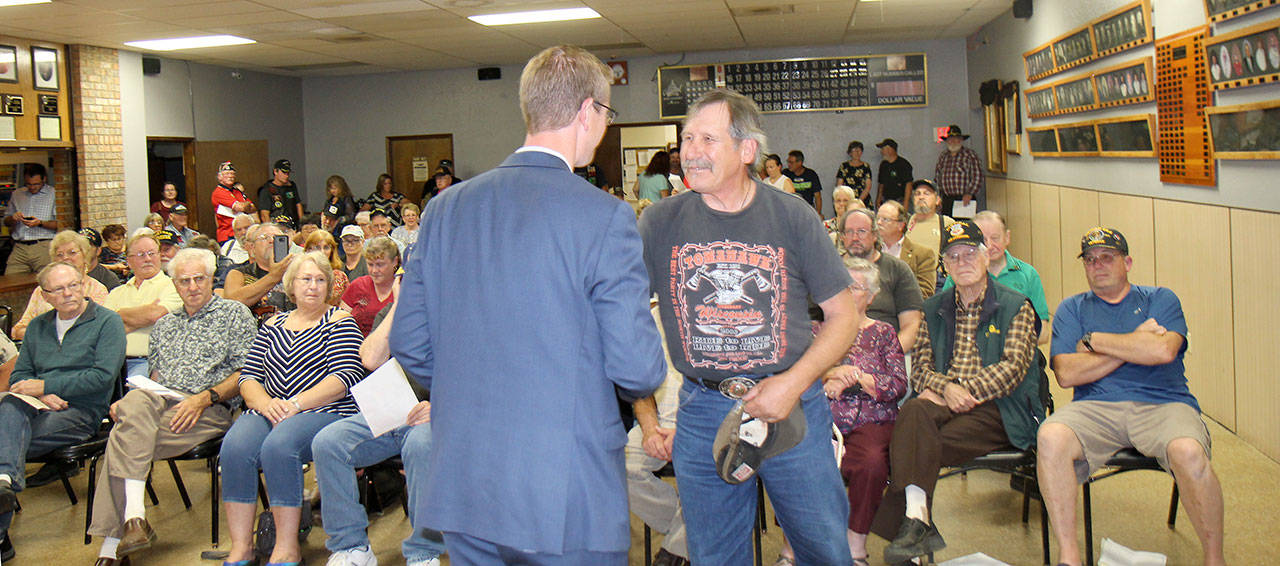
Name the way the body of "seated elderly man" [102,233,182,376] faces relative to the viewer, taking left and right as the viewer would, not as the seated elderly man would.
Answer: facing the viewer

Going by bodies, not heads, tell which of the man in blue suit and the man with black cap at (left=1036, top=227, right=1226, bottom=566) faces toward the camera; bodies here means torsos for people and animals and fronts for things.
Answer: the man with black cap

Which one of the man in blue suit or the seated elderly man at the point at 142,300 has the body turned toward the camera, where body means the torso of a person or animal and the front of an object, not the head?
the seated elderly man

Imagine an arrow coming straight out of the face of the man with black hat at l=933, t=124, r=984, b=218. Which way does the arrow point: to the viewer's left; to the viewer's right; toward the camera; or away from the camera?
toward the camera

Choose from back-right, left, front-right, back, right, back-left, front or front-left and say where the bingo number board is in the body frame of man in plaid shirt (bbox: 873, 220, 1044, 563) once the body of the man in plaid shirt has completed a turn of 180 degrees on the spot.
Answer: front-left

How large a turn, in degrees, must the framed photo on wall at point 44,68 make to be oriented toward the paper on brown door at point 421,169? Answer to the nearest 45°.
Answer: approximately 90° to its left

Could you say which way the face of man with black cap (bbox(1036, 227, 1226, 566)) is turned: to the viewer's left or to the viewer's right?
to the viewer's left

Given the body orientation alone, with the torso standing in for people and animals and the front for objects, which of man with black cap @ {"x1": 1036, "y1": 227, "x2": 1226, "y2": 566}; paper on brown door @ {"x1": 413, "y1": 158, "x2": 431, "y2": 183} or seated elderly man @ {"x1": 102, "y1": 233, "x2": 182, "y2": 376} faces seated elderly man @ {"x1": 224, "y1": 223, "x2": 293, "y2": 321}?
the paper on brown door

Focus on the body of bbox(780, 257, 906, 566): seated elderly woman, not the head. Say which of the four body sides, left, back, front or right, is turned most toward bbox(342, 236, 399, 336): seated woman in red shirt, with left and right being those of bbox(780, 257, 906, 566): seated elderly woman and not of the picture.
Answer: right

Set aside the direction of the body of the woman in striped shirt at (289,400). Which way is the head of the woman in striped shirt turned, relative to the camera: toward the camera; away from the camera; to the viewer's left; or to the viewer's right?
toward the camera

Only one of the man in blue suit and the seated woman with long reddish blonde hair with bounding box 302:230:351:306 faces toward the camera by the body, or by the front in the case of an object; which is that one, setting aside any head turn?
the seated woman with long reddish blonde hair

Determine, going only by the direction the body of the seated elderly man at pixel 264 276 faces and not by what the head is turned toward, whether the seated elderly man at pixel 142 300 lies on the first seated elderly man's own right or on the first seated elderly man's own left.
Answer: on the first seated elderly man's own right

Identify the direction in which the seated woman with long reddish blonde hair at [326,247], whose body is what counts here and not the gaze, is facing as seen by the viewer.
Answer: toward the camera

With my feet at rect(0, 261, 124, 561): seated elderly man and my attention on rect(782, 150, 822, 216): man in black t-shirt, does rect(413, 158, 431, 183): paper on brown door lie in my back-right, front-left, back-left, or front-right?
front-left
